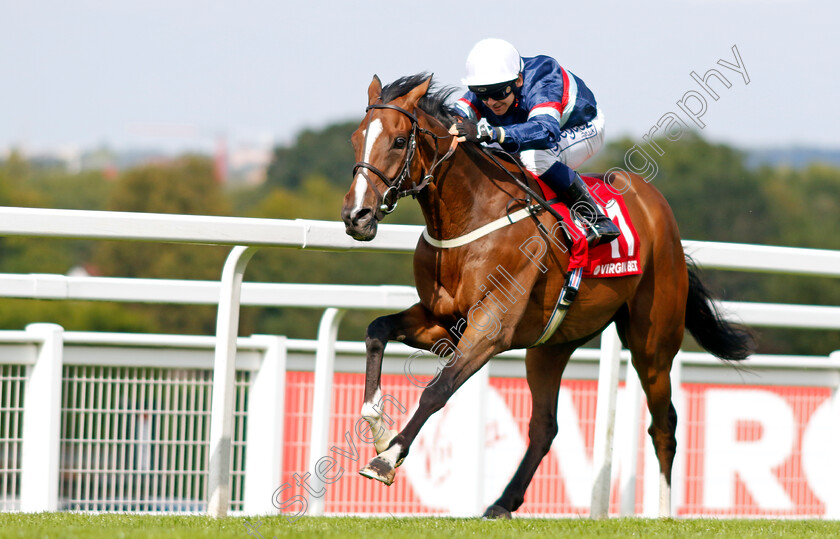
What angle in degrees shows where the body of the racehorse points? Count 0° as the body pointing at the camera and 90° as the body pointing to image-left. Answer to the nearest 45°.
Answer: approximately 45°
